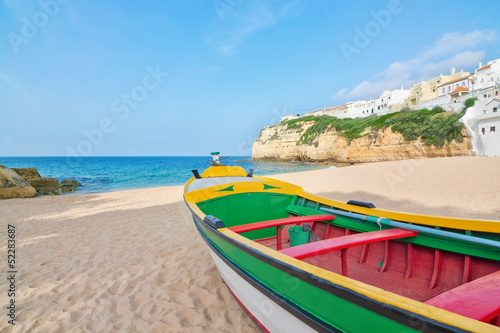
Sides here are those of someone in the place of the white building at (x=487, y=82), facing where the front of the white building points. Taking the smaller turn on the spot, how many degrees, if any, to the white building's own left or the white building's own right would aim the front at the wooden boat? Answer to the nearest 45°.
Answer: approximately 45° to the white building's own left

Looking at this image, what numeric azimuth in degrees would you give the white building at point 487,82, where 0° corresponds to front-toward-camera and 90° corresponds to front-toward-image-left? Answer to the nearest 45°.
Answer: approximately 45°

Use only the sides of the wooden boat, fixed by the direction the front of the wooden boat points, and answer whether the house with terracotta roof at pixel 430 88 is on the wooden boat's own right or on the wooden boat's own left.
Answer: on the wooden boat's own right

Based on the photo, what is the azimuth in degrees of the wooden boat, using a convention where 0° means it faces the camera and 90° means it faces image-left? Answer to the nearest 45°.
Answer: approximately 135°

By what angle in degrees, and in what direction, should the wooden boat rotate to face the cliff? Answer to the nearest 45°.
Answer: approximately 45° to its right

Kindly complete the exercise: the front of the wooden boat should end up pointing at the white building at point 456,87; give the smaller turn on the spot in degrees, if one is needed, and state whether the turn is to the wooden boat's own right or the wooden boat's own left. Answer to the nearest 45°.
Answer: approximately 90° to the wooden boat's own right
